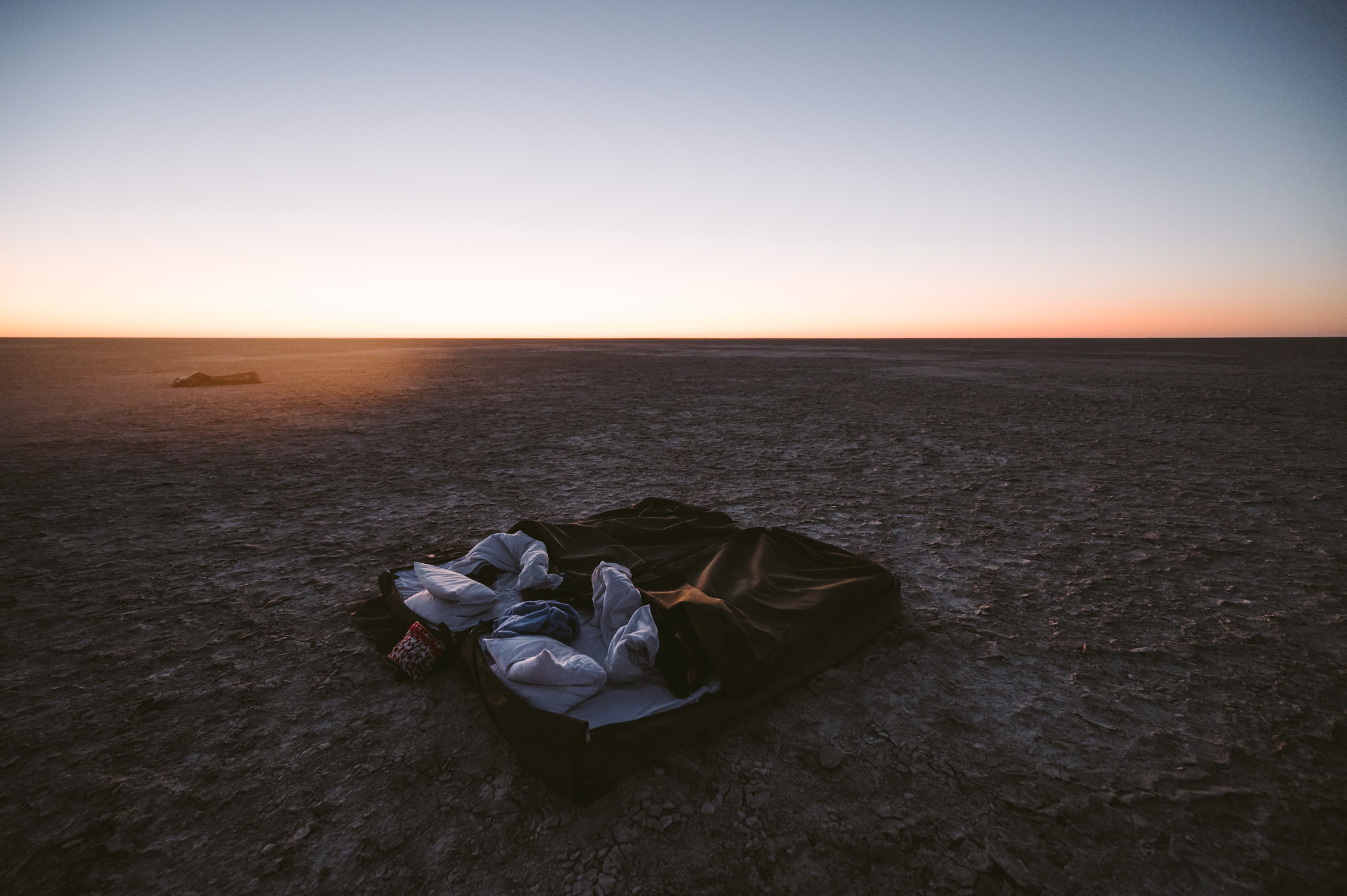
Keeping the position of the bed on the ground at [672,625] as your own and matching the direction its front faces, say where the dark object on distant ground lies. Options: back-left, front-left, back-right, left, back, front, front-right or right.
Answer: left

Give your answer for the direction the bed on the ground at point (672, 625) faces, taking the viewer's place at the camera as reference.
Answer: facing away from the viewer and to the right of the viewer
